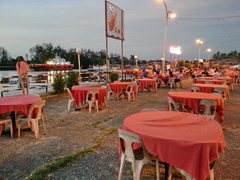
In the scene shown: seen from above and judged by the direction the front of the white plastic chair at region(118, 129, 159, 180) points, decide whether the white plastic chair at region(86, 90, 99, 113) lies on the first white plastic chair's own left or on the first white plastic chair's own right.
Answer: on the first white plastic chair's own left

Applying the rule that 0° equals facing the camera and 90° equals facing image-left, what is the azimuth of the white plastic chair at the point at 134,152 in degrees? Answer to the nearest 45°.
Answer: approximately 225°

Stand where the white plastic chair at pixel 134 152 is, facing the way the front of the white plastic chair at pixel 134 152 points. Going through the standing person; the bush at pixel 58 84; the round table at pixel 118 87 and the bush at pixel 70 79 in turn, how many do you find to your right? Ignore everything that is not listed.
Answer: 0

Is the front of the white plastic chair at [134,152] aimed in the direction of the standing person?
no

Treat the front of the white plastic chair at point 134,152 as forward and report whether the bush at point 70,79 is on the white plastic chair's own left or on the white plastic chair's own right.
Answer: on the white plastic chair's own left

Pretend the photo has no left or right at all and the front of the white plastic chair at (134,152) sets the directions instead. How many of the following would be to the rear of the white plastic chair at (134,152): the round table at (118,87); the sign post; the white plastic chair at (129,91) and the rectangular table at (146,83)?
0

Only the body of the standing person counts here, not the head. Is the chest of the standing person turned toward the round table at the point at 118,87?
no

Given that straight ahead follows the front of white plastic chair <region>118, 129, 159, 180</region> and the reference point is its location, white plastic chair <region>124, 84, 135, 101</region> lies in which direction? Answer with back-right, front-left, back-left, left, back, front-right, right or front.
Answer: front-left

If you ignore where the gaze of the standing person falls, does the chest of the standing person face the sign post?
no

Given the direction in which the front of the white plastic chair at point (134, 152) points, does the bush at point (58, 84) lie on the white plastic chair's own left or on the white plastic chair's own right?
on the white plastic chair's own left

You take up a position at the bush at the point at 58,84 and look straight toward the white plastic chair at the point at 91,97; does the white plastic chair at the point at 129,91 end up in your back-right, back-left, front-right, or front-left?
front-left

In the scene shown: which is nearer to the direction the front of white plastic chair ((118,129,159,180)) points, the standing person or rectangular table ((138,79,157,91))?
the rectangular table

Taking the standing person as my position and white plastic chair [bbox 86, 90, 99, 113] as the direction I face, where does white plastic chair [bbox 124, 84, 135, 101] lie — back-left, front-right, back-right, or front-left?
front-left

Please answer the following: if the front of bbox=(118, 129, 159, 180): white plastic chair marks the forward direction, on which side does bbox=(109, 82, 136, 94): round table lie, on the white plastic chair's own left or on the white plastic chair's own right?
on the white plastic chair's own left
